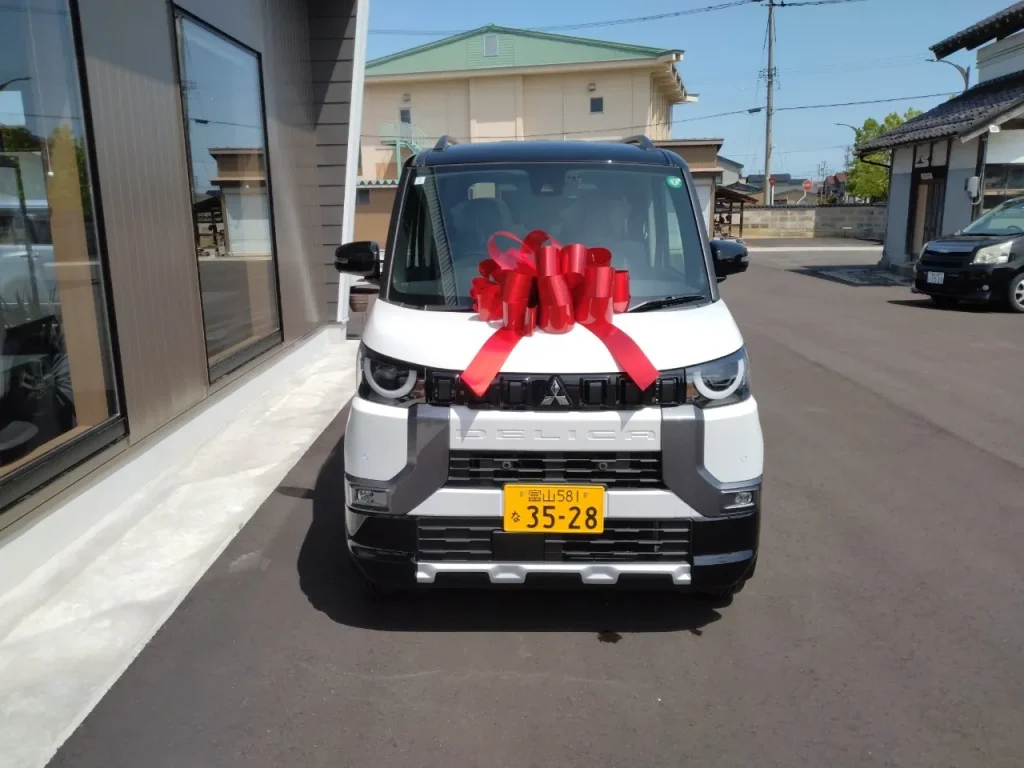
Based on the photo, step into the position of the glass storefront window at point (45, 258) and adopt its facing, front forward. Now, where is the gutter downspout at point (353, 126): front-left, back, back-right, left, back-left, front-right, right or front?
left

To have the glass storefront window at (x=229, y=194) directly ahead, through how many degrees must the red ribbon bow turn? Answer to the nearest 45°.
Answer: approximately 135° to its right

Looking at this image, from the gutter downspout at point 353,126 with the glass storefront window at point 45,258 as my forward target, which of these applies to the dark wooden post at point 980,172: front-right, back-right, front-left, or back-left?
back-left

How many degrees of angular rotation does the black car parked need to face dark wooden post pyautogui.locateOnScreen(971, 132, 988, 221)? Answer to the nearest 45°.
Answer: approximately 135° to its right

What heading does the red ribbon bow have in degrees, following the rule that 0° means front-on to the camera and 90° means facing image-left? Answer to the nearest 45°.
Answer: approximately 0°

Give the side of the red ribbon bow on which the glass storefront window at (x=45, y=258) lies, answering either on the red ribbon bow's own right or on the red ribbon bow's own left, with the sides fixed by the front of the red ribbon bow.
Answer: on the red ribbon bow's own right

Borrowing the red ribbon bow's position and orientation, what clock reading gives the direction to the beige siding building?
The beige siding building is roughly at 6 o'clock from the red ribbon bow.
